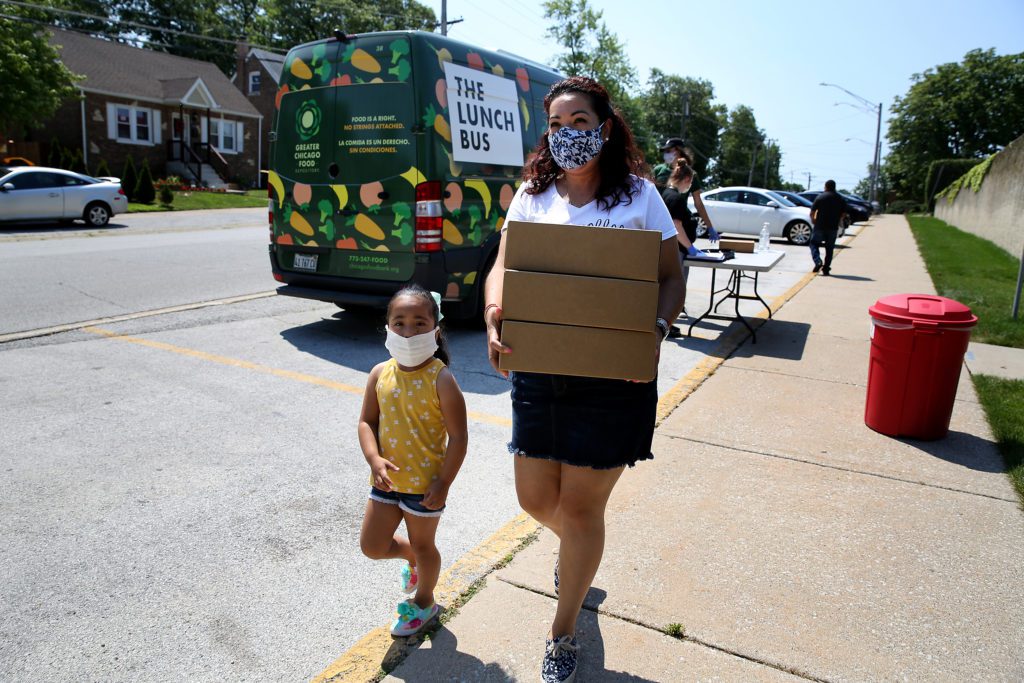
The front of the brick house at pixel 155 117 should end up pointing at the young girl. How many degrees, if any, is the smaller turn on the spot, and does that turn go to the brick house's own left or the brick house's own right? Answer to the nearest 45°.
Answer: approximately 45° to the brick house's own right

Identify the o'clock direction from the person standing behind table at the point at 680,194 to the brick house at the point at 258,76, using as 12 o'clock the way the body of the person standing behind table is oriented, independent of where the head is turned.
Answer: The brick house is roughly at 8 o'clock from the person standing behind table.

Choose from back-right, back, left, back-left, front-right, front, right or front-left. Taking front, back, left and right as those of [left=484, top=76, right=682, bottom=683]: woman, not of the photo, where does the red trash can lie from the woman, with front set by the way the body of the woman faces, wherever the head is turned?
back-left

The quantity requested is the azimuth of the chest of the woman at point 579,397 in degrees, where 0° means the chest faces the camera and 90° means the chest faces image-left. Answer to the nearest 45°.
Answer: approximately 0°

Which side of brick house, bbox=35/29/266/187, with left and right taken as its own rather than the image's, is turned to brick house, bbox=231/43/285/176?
left

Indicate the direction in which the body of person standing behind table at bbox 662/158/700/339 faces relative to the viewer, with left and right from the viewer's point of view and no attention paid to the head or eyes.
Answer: facing to the right of the viewer

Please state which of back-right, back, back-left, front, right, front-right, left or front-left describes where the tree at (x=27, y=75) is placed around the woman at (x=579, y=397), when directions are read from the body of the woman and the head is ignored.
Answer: back-right

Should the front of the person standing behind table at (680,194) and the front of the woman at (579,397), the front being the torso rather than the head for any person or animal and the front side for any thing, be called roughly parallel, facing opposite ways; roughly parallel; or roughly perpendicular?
roughly perpendicular
